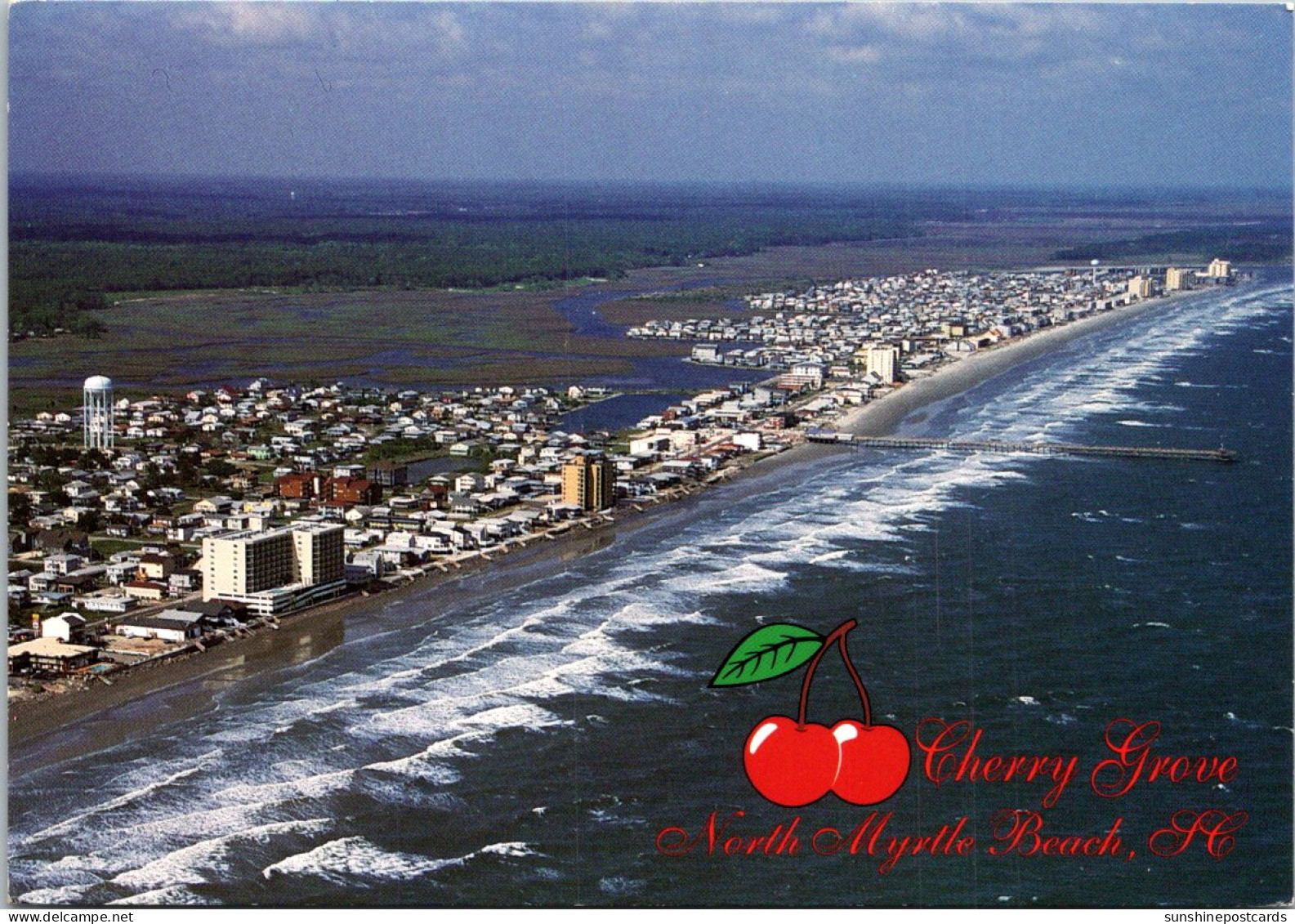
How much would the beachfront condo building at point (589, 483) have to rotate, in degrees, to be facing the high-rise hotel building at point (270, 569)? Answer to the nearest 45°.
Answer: approximately 90° to its right

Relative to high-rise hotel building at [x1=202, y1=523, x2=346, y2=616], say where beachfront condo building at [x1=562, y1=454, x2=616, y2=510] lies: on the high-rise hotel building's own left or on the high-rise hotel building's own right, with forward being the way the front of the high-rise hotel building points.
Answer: on the high-rise hotel building's own left

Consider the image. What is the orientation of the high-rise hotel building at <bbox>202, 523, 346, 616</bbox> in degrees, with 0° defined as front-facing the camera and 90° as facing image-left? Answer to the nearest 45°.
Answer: approximately 315°

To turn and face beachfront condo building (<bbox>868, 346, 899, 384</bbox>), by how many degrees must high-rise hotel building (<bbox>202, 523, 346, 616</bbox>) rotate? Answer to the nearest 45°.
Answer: approximately 90° to its left

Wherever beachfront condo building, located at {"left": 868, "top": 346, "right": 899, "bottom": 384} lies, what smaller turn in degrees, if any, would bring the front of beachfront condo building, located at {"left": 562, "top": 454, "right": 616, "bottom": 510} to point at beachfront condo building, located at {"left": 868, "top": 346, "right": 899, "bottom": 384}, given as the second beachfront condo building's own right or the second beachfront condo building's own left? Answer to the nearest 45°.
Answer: approximately 90° to the second beachfront condo building's own left
